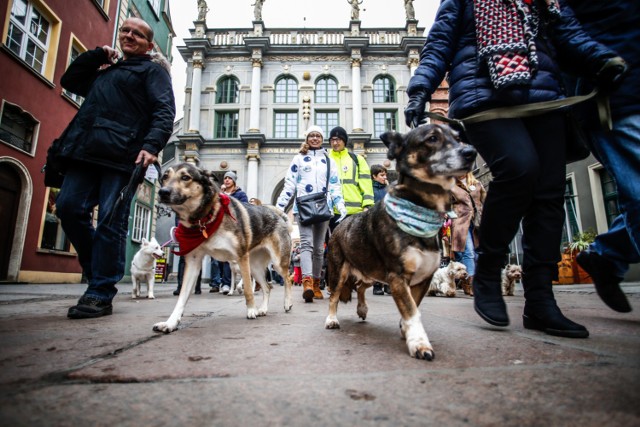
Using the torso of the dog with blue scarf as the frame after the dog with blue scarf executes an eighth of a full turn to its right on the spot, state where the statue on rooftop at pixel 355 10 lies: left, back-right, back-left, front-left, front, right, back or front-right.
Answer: back

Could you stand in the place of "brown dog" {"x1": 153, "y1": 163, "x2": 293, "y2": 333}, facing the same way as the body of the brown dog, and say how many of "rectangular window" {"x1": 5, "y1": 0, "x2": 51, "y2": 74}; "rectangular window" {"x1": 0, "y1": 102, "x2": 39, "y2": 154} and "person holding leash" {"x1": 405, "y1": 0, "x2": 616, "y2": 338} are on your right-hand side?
2

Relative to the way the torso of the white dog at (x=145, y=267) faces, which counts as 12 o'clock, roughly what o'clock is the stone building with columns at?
The stone building with columns is roughly at 7 o'clock from the white dog.

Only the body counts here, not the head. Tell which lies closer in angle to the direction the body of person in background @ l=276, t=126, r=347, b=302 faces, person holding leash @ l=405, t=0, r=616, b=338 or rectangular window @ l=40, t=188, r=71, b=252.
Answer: the person holding leash

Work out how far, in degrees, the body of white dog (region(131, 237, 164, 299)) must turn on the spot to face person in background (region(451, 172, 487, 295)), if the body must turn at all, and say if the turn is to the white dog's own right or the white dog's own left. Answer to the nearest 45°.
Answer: approximately 45° to the white dog's own left

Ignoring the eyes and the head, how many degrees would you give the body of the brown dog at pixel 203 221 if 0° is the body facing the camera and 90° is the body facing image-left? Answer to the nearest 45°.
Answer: approximately 45°

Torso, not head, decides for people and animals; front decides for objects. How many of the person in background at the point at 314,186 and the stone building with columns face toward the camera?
2

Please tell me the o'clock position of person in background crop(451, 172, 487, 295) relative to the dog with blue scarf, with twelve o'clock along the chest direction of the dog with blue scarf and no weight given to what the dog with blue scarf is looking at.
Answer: The person in background is roughly at 8 o'clock from the dog with blue scarf.

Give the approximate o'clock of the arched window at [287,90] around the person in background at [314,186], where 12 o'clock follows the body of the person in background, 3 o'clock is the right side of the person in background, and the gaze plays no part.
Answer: The arched window is roughly at 6 o'clock from the person in background.

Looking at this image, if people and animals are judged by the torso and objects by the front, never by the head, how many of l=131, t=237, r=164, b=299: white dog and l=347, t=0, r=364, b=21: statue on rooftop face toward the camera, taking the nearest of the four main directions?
2
